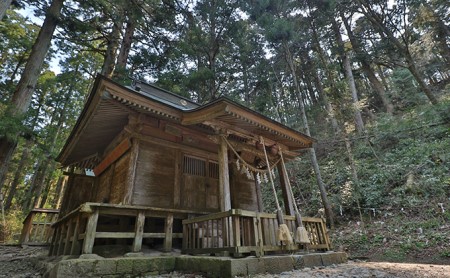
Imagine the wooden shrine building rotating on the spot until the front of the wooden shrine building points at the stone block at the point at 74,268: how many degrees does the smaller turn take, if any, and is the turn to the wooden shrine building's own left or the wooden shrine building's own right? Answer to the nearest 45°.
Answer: approximately 90° to the wooden shrine building's own right

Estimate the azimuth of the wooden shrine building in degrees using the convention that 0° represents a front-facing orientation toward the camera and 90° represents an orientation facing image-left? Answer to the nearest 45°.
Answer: approximately 315°

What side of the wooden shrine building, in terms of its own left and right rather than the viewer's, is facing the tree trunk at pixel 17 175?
back

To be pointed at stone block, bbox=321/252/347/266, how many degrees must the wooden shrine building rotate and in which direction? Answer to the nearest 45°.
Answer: approximately 45° to its left
